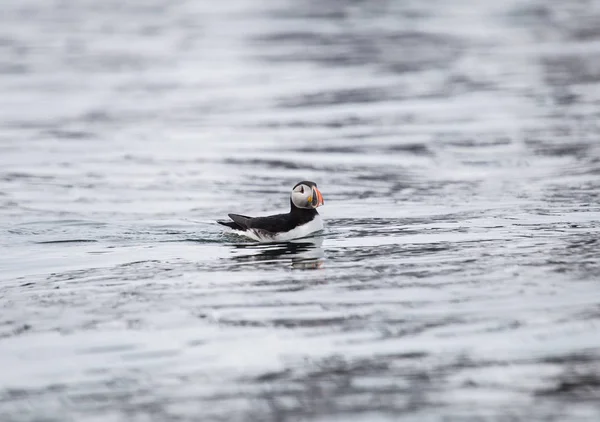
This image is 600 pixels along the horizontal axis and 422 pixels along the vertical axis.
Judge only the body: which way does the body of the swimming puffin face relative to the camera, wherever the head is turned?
to the viewer's right
